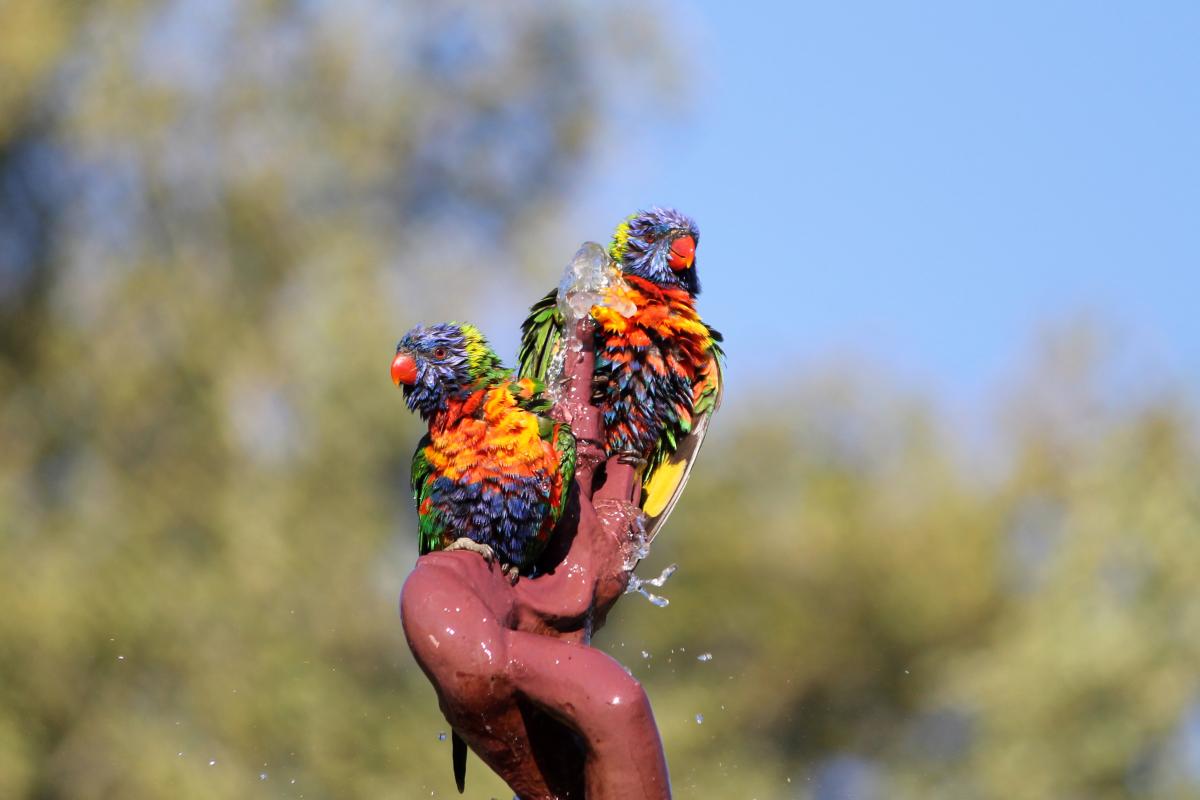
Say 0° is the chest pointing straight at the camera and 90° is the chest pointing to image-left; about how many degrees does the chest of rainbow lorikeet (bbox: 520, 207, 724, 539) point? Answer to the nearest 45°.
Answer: approximately 0°
